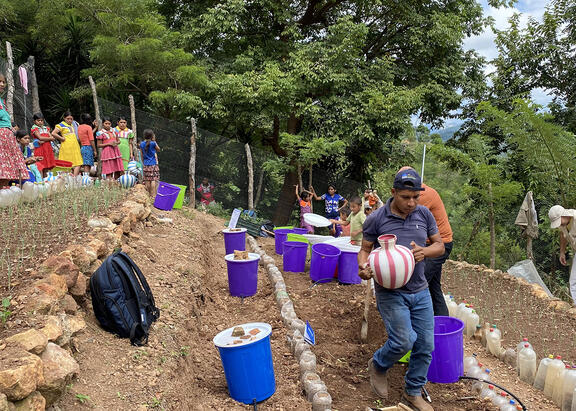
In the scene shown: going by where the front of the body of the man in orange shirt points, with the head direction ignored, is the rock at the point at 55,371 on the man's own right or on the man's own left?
on the man's own left

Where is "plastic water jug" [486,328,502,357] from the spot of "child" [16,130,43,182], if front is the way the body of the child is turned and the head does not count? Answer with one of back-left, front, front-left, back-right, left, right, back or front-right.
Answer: front

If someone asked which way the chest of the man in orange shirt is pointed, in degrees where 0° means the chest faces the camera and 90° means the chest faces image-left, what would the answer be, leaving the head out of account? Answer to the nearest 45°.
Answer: approximately 90°

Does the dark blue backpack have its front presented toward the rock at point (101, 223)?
no

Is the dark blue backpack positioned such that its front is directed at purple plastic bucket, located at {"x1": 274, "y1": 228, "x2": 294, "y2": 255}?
no

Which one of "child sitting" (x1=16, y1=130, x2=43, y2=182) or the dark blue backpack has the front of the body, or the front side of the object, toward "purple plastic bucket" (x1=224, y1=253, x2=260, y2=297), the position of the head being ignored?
the child sitting

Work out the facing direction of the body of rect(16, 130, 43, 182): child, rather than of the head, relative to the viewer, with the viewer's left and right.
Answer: facing the viewer and to the right of the viewer
